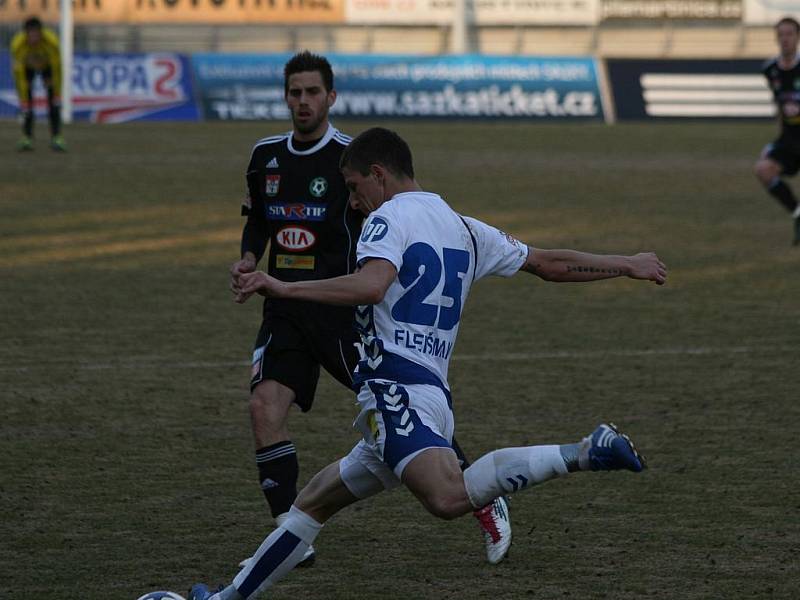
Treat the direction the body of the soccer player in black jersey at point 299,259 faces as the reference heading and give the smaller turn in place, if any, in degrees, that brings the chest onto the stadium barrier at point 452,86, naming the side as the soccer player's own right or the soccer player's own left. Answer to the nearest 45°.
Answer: approximately 180°

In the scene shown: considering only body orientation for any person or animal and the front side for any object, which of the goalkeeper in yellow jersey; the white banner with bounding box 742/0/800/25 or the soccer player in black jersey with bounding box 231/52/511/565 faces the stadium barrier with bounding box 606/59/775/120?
the white banner

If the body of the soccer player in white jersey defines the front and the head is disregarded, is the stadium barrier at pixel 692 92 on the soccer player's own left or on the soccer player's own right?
on the soccer player's own right

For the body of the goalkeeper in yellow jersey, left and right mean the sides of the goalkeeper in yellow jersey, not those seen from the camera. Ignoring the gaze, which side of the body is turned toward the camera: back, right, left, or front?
front

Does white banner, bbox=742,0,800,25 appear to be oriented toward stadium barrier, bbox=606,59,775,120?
yes

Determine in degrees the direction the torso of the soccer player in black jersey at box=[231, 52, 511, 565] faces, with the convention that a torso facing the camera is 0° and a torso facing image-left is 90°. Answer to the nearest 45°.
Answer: approximately 0°

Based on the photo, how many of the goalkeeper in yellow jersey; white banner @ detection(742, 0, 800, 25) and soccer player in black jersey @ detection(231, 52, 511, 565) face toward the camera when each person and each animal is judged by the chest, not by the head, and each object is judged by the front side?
3

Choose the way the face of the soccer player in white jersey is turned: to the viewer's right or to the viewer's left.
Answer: to the viewer's left

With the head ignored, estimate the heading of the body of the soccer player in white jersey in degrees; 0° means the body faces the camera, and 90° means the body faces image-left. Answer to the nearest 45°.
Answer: approximately 135°

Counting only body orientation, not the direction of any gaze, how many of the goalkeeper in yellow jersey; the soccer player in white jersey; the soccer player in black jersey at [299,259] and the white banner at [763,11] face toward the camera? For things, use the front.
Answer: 3

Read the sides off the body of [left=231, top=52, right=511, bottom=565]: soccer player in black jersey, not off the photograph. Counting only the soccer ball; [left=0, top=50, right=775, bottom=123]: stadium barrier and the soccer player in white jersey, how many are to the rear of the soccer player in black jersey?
1
